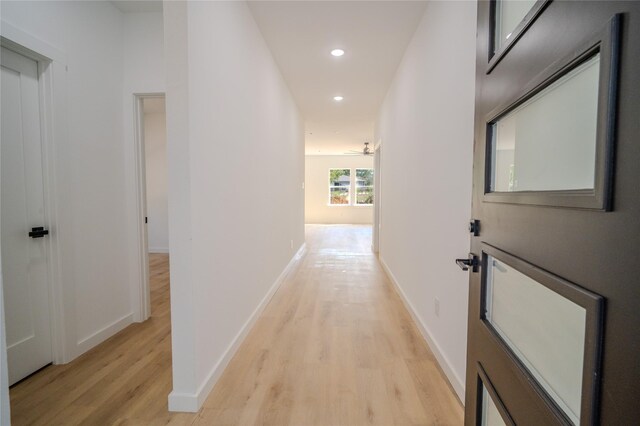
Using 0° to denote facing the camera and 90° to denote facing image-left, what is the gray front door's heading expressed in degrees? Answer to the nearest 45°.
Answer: approximately 45°

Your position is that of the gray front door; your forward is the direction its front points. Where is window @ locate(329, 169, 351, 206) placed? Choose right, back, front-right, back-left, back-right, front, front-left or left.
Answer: right

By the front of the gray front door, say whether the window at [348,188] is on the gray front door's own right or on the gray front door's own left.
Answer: on the gray front door's own right

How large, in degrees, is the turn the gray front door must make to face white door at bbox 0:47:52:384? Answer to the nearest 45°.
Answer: approximately 45° to its right

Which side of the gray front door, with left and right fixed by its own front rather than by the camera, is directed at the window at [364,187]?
right

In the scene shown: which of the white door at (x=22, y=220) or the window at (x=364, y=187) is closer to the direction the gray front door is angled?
the white door
